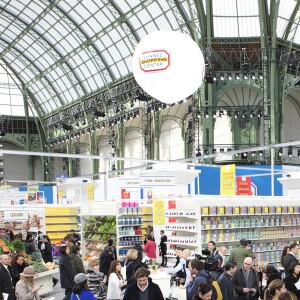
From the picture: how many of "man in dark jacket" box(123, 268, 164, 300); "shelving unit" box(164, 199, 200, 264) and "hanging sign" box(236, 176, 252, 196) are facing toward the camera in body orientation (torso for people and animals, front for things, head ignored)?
3

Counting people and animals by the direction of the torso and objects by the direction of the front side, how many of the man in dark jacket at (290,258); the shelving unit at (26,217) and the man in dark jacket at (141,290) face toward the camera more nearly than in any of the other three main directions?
2

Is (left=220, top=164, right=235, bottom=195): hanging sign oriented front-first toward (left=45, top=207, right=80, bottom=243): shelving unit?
no

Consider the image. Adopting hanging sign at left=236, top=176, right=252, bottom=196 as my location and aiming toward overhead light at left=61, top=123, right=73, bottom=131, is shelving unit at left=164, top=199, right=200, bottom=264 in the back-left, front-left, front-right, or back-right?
back-left

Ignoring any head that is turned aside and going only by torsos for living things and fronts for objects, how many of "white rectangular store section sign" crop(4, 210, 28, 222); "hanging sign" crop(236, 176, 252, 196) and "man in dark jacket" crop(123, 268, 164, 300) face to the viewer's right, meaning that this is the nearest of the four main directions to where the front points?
0

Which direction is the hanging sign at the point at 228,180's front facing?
toward the camera

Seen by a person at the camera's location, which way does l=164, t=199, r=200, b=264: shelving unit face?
facing the viewer

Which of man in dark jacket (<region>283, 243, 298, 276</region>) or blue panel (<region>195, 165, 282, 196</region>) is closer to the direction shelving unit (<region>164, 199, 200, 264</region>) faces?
the man in dark jacket

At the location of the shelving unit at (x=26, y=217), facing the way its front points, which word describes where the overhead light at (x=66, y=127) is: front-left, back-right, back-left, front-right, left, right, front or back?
back

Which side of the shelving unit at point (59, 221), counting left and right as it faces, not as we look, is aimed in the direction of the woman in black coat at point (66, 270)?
front

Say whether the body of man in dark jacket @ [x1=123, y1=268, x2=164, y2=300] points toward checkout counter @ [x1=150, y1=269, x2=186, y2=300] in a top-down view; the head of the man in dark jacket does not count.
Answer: no

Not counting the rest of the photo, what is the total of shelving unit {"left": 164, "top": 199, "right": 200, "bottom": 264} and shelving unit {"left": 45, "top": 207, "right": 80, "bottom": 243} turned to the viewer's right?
0

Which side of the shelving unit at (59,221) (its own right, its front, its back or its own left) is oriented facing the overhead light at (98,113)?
back
